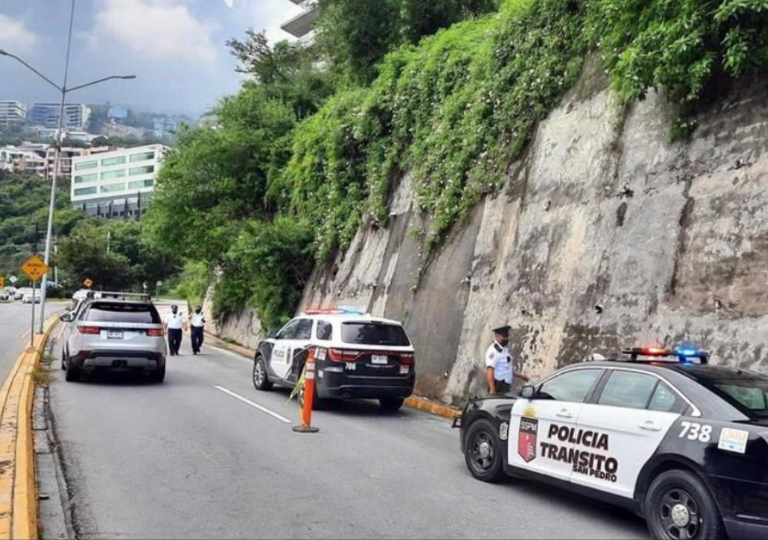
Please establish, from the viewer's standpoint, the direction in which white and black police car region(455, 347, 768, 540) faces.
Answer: facing away from the viewer and to the left of the viewer

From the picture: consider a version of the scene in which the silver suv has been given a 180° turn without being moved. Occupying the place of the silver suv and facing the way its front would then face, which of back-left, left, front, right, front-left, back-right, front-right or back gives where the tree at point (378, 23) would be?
back-left

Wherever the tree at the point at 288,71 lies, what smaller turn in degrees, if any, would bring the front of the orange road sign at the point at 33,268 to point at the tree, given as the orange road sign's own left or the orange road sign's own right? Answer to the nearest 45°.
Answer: approximately 135° to the orange road sign's own left

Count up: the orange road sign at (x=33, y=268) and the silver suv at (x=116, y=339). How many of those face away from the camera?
1

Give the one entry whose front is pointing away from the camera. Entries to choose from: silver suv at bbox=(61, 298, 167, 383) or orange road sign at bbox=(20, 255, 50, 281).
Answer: the silver suv

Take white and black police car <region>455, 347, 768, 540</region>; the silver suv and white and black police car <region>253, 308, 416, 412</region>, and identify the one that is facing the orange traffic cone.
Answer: white and black police car <region>455, 347, 768, 540</region>

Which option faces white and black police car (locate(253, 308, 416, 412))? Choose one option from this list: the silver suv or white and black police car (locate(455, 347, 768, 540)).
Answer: white and black police car (locate(455, 347, 768, 540))

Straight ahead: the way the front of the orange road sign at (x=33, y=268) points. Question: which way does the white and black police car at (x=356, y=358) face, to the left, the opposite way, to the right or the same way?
the opposite way

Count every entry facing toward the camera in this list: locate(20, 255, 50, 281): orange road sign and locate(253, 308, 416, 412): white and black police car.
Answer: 1

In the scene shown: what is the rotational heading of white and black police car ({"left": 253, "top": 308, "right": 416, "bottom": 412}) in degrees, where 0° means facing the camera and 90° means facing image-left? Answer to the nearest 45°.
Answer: approximately 135°

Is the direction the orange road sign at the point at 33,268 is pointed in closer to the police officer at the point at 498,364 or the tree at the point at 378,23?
the police officer

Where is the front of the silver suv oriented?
away from the camera
